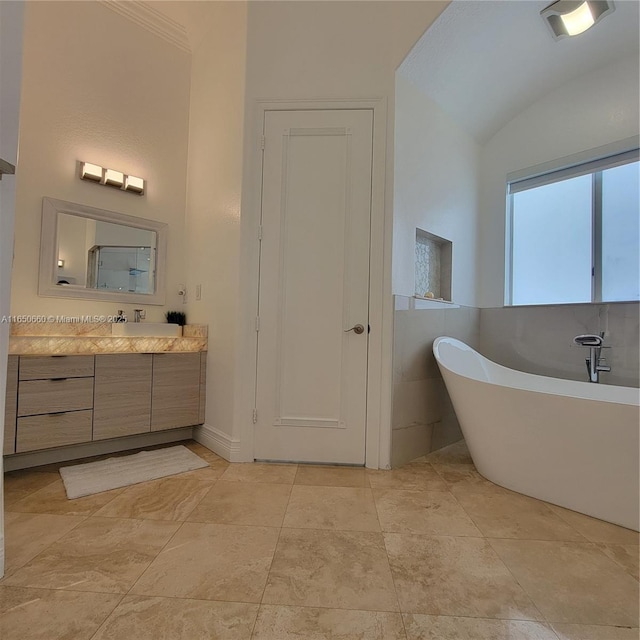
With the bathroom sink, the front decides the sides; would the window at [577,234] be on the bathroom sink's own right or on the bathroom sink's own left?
on the bathroom sink's own left

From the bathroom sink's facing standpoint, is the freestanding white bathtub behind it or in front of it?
in front

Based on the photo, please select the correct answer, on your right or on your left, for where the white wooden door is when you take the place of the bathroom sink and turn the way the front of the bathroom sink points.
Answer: on your left

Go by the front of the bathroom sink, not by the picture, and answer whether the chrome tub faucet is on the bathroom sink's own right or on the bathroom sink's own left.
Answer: on the bathroom sink's own left

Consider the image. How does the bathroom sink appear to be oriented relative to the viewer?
toward the camera

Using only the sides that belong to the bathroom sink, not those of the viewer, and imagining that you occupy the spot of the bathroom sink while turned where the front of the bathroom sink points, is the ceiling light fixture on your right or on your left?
on your left
